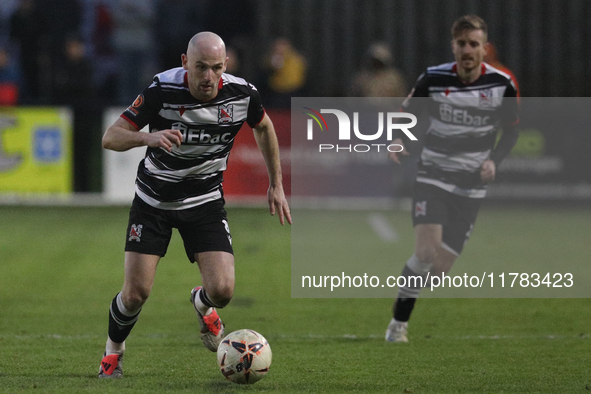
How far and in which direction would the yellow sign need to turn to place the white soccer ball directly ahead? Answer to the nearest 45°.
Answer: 0° — it already faces it

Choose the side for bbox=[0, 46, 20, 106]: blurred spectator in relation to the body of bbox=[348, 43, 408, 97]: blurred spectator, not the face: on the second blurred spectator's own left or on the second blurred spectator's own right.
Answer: on the second blurred spectator's own right

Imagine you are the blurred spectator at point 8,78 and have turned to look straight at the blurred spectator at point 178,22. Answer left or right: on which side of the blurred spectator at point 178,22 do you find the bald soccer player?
right

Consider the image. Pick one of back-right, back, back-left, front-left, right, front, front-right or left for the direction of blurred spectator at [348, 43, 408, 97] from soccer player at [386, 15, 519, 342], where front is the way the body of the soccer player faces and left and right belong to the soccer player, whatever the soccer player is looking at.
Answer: back

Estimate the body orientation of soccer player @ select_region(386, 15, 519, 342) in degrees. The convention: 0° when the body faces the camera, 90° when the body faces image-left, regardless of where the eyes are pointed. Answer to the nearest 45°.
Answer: approximately 0°

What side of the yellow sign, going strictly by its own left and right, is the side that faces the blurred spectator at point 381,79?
left

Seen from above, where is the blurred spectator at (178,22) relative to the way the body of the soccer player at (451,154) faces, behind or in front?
behind

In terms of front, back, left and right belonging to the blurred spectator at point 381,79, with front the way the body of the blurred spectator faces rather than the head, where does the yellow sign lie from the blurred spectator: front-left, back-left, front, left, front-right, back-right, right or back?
right

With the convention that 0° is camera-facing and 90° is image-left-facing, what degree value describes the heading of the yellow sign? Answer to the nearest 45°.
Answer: approximately 0°
